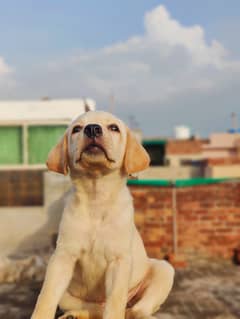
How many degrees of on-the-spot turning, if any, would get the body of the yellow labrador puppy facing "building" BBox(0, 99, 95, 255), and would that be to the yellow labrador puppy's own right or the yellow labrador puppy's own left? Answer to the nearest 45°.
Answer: approximately 180°

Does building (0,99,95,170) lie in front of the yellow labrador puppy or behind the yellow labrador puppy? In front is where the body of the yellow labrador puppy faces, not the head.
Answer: behind

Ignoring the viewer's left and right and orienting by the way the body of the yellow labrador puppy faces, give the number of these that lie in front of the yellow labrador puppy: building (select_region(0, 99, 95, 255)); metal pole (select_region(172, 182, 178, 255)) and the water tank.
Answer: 0

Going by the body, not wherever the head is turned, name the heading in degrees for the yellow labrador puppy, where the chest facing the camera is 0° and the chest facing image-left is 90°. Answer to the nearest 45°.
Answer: approximately 0°

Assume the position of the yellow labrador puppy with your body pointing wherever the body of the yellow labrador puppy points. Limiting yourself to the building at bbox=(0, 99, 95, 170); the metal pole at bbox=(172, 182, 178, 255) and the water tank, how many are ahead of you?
0

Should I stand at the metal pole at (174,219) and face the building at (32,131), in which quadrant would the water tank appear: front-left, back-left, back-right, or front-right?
front-right

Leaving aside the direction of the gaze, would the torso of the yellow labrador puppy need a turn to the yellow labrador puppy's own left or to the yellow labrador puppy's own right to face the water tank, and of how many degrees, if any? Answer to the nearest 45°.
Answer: approximately 180°

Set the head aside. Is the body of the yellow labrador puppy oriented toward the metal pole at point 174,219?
no
